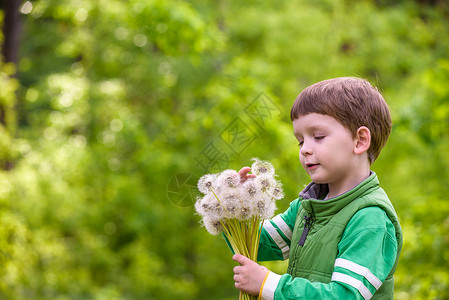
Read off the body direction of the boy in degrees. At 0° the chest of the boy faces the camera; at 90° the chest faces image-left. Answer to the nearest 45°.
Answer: approximately 45°
